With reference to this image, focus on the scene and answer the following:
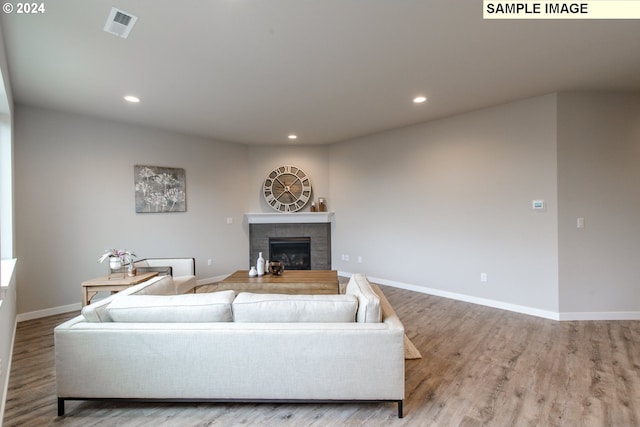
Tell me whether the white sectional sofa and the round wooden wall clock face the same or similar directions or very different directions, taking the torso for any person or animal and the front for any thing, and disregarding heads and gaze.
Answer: very different directions

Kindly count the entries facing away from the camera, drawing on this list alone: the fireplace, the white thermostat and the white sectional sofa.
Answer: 1

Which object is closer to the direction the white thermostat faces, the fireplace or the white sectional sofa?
the white sectional sofa

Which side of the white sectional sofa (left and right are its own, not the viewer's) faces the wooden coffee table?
front

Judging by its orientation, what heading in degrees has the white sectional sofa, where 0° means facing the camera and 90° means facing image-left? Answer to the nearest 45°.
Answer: approximately 180°

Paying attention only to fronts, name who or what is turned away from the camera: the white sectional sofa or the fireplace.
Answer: the white sectional sofa

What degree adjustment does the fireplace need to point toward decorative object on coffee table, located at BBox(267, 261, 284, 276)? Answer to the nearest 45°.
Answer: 0° — it already faces it

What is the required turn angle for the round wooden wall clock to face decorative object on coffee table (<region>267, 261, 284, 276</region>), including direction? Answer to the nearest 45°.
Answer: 0° — it already faces it

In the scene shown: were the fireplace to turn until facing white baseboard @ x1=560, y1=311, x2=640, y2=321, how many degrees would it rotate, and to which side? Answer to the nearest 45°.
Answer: approximately 45° to its left

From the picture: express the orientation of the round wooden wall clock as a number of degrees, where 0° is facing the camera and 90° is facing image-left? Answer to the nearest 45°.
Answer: approximately 0°

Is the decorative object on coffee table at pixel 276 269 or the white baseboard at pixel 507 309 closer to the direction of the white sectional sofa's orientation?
the decorative object on coffee table

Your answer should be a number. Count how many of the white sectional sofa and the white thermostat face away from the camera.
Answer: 1

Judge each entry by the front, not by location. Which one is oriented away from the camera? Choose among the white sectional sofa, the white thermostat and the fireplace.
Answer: the white sectional sofa
